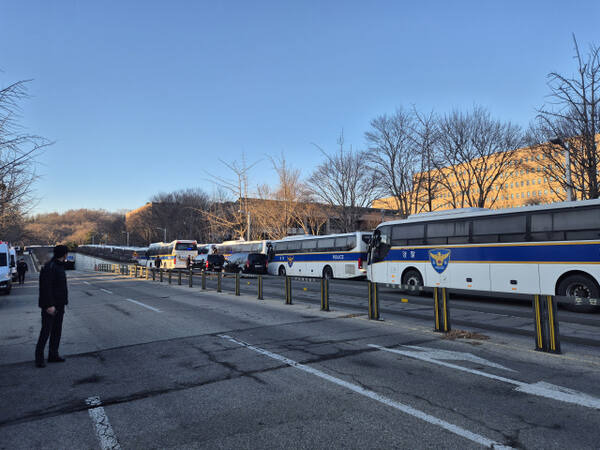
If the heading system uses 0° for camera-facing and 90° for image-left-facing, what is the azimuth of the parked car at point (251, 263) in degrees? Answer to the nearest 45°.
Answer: approximately 135°

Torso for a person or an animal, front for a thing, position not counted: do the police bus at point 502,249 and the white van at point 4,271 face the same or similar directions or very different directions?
very different directions

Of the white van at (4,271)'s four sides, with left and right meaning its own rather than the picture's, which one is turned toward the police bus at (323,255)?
left

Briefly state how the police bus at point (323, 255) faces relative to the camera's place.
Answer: facing away from the viewer and to the left of the viewer

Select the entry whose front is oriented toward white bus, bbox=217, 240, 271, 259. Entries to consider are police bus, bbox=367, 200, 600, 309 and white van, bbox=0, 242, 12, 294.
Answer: the police bus

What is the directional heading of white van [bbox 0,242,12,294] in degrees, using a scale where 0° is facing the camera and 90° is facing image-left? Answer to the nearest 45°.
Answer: approximately 0°

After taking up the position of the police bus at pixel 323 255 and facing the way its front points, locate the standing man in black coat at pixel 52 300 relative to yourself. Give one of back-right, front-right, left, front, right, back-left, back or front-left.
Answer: back-left

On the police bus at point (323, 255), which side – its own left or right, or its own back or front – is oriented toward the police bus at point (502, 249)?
back

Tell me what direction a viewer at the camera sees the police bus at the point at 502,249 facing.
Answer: facing away from the viewer and to the left of the viewer

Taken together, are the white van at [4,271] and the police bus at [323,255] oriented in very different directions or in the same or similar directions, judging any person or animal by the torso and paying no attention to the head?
very different directions
